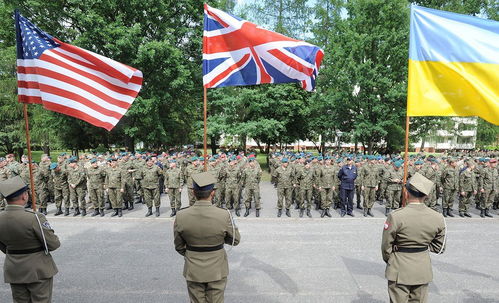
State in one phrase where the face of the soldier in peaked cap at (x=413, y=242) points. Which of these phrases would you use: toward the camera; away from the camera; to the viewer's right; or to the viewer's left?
away from the camera

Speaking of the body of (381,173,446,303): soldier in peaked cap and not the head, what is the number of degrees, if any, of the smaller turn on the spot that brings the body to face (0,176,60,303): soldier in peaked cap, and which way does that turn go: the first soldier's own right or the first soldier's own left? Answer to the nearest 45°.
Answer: approximately 135° to the first soldier's own left

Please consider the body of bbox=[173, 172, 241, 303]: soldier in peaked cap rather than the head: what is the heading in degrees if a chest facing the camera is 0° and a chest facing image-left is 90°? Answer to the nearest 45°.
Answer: approximately 180°

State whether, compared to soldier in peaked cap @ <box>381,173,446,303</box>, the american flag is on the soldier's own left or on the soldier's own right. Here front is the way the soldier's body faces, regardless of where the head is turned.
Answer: on the soldier's own left

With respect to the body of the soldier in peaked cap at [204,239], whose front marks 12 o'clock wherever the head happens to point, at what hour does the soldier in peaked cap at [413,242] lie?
the soldier in peaked cap at [413,242] is roughly at 3 o'clock from the soldier in peaked cap at [204,239].

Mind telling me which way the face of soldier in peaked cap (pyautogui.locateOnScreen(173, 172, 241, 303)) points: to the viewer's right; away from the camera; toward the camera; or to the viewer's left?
away from the camera

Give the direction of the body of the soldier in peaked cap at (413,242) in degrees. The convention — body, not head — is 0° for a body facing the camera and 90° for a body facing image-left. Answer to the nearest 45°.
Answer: approximately 180°

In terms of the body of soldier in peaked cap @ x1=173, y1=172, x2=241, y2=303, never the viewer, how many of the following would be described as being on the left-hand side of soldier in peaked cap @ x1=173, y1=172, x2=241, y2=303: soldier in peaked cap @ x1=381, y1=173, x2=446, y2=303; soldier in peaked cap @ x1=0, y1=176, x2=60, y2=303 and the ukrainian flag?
1

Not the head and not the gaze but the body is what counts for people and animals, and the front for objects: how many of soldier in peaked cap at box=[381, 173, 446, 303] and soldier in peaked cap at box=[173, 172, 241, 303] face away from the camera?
2

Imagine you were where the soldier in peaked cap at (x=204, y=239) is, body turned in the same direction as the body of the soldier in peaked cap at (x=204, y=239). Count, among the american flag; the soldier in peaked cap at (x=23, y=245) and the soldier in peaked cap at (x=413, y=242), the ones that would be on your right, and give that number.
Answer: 1

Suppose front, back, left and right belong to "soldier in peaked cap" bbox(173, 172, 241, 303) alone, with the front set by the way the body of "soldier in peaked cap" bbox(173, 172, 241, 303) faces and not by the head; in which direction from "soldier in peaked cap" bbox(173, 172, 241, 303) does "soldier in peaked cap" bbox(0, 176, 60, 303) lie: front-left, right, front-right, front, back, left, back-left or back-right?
left
